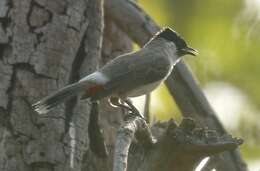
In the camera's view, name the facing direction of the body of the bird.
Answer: to the viewer's right
